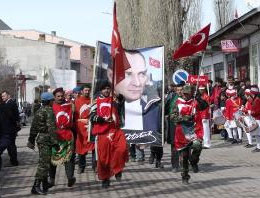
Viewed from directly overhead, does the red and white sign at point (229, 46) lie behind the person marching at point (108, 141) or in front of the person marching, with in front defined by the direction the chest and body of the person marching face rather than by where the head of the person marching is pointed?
behind

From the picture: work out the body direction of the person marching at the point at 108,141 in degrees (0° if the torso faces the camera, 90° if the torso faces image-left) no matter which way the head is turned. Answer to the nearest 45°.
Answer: approximately 0°

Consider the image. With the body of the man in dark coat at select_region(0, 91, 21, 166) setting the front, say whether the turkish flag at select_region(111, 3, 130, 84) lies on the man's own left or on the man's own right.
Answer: on the man's own left

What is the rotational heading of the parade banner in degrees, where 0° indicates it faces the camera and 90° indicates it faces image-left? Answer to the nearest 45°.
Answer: approximately 0°

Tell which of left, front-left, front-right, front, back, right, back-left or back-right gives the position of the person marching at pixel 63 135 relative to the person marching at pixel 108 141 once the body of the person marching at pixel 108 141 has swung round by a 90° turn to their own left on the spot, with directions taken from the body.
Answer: back

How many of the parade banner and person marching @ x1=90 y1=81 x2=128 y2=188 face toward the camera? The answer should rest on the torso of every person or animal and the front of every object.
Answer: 2

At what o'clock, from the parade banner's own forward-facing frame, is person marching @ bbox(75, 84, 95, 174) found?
The person marching is roughly at 3 o'clock from the parade banner.
